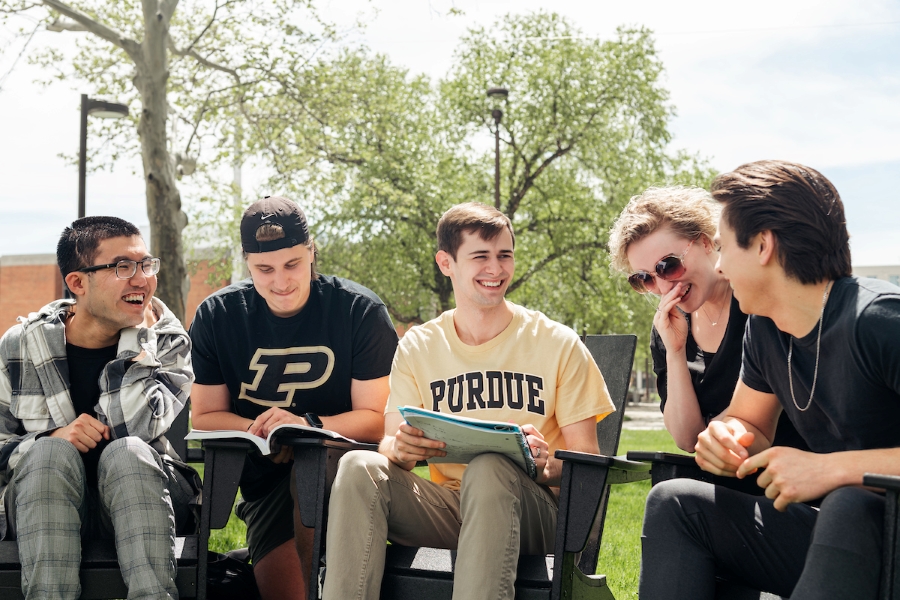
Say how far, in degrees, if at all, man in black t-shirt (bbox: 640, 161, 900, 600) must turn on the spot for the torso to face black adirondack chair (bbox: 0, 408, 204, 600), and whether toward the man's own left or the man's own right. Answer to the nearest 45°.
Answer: approximately 45° to the man's own right

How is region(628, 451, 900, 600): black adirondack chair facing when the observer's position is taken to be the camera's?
facing the viewer and to the left of the viewer

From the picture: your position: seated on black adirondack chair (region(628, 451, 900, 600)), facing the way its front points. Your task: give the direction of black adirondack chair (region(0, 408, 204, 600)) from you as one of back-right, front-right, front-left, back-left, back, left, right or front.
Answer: front-right

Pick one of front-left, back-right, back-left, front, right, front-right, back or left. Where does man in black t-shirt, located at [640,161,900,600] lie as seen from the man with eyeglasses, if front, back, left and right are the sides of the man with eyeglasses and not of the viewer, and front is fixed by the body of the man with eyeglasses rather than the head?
front-left

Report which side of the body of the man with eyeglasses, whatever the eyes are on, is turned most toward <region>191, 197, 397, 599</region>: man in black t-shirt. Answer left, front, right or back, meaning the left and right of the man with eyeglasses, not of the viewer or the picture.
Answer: left

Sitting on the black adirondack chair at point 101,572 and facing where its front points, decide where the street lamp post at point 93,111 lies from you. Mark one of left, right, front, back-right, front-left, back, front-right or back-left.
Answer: back

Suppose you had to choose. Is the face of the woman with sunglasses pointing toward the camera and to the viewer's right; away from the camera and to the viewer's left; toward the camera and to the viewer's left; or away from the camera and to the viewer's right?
toward the camera and to the viewer's left

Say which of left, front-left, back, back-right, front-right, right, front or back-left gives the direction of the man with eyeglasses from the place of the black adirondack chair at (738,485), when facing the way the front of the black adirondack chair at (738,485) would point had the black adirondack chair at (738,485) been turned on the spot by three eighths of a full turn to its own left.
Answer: back

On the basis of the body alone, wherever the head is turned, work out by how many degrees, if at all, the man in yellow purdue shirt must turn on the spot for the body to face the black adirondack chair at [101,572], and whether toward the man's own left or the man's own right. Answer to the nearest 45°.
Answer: approximately 90° to the man's own right

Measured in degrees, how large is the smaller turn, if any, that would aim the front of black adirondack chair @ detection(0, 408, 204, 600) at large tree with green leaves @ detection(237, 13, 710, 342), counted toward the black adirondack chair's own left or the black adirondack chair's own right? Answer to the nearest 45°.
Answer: approximately 135° to the black adirondack chair's own left

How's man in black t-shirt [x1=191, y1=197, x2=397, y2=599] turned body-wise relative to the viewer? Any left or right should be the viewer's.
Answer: facing the viewer

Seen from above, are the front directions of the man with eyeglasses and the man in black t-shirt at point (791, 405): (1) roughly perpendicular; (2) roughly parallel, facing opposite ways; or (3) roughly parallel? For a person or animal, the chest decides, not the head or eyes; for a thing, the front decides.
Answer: roughly perpendicular

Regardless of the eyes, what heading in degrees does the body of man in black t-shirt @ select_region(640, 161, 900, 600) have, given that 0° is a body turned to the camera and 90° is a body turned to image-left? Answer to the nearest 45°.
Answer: approximately 45°
